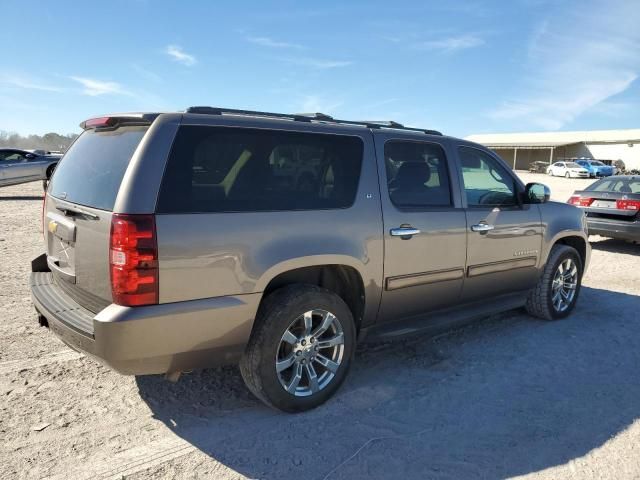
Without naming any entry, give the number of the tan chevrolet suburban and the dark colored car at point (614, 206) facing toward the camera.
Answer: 0

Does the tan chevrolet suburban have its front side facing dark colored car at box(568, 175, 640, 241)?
yes

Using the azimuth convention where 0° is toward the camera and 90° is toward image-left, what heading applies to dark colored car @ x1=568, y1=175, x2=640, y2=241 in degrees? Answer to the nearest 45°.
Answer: approximately 225°

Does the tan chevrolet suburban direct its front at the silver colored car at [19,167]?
no

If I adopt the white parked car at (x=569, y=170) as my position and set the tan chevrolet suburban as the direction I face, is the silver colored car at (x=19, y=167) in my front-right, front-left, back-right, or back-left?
front-right

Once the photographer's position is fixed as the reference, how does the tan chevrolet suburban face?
facing away from the viewer and to the right of the viewer

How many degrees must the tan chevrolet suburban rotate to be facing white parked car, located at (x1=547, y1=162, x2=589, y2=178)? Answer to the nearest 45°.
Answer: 0° — it already faces it
